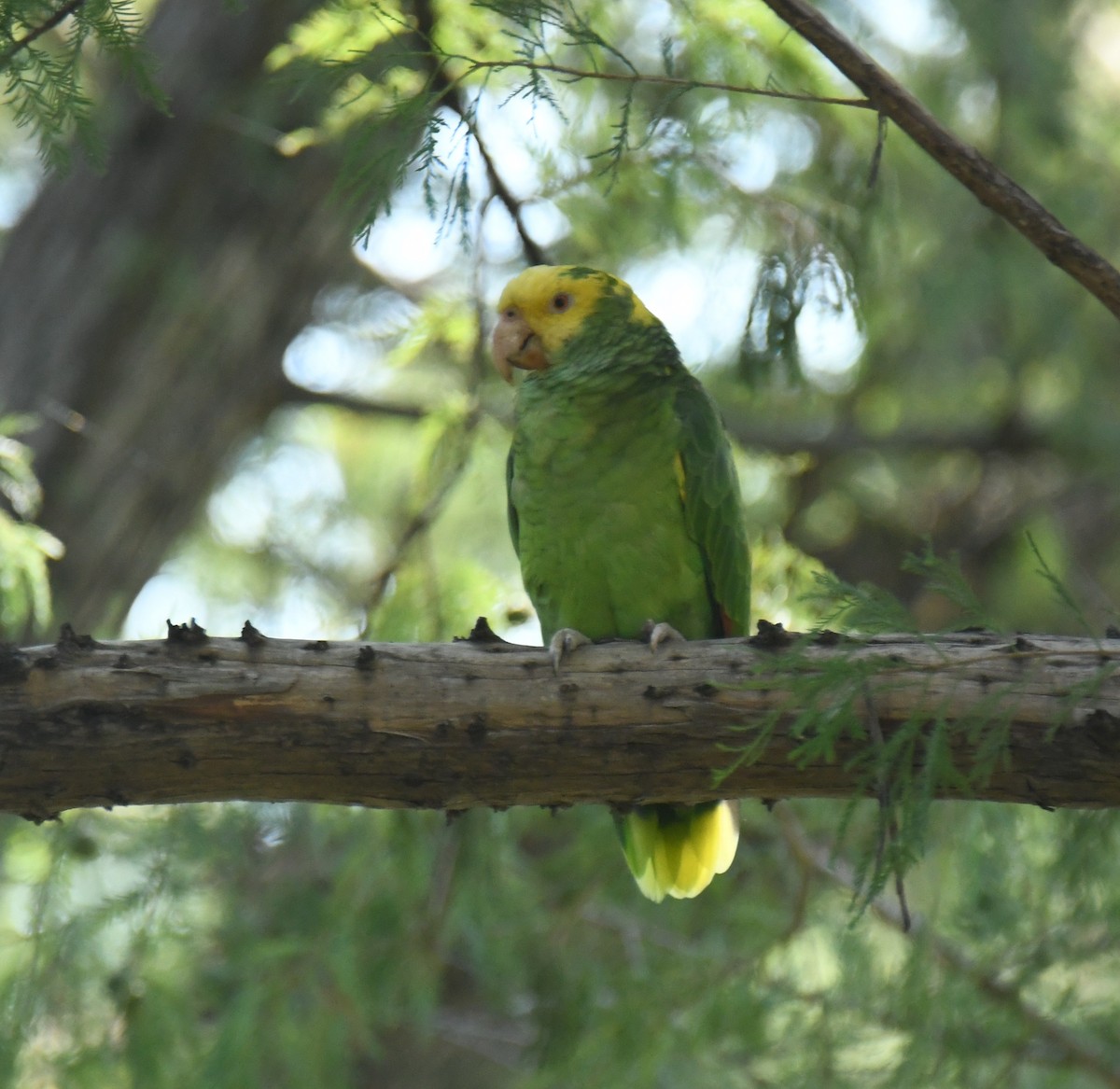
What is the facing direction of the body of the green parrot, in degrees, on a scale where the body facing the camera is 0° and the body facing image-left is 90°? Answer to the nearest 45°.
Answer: approximately 45°

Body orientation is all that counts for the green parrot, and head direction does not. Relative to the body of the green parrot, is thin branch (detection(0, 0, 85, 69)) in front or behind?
in front

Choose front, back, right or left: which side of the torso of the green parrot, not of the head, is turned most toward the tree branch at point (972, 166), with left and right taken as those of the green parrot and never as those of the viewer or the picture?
left
